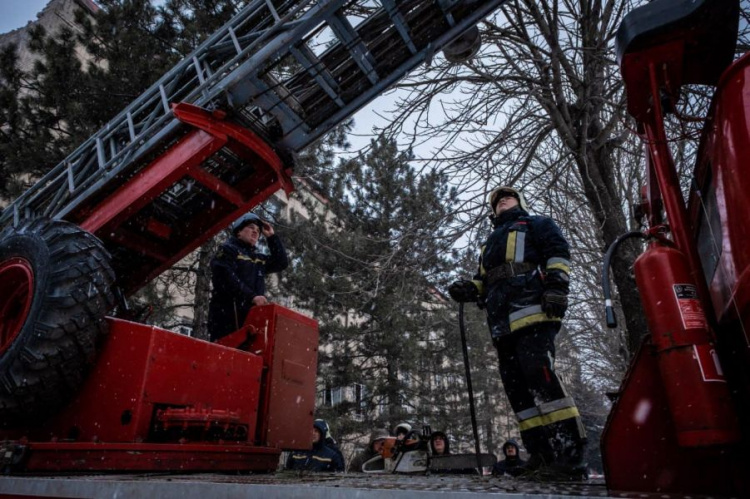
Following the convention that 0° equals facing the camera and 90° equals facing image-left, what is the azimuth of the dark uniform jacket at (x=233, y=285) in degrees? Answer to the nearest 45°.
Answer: approximately 315°

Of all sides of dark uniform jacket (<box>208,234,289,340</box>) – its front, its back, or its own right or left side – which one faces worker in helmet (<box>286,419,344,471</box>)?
left

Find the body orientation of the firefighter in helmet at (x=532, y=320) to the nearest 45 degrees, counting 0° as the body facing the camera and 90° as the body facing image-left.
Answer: approximately 45°

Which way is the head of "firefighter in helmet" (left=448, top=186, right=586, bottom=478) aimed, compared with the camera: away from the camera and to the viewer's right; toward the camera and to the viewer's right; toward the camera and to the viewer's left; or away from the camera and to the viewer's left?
toward the camera and to the viewer's left

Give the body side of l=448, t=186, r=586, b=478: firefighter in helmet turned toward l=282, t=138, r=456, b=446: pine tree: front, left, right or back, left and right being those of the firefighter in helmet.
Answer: right

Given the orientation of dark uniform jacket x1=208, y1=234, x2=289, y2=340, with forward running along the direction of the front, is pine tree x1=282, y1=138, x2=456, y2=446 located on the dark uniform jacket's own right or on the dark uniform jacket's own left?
on the dark uniform jacket's own left

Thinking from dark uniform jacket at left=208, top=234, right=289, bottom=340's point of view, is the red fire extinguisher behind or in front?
in front

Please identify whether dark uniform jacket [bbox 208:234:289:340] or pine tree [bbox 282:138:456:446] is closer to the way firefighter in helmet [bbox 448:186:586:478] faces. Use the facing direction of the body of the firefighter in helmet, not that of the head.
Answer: the dark uniform jacket

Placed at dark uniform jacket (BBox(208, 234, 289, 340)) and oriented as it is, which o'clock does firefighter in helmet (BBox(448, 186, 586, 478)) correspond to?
The firefighter in helmet is roughly at 12 o'clock from the dark uniform jacket.
